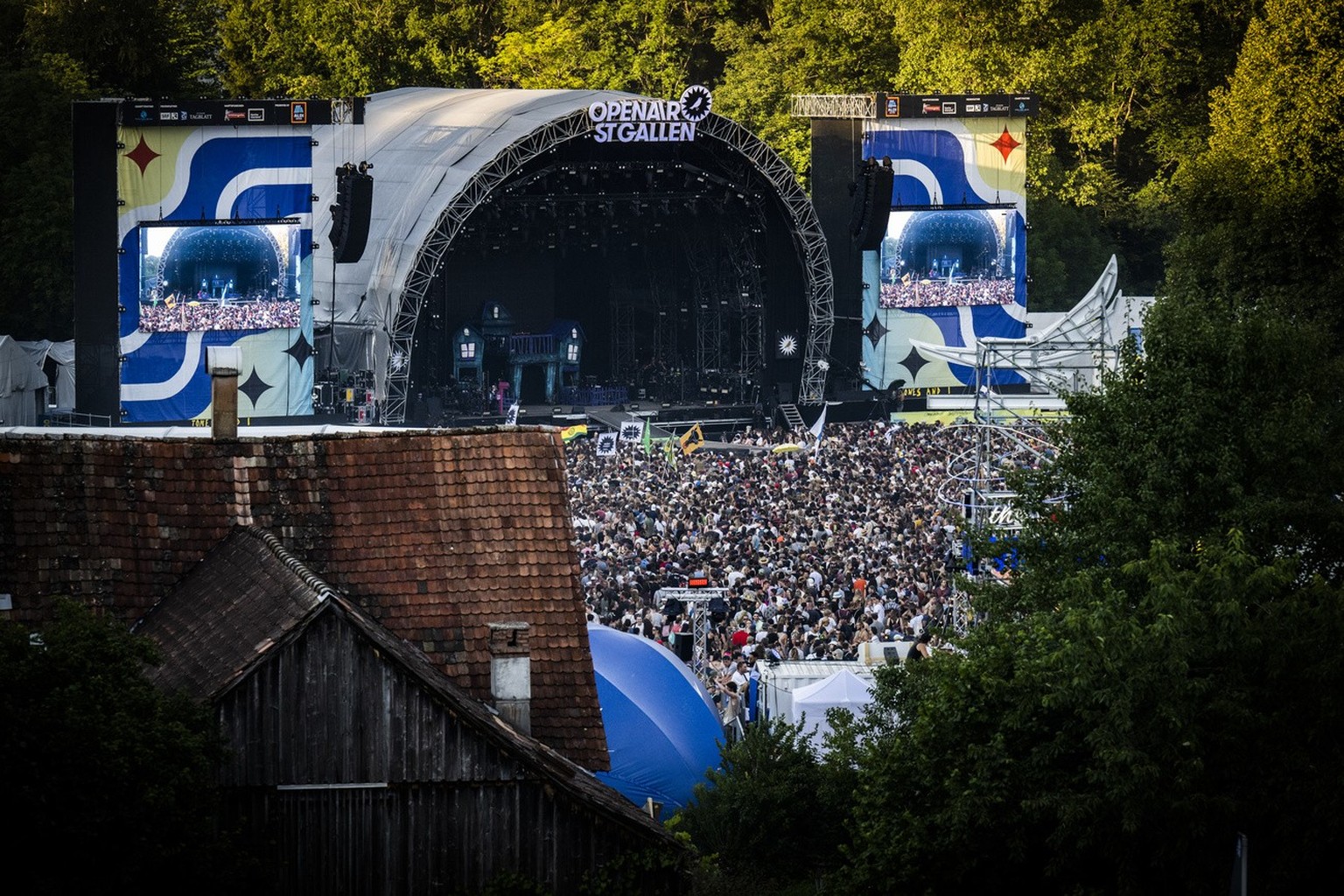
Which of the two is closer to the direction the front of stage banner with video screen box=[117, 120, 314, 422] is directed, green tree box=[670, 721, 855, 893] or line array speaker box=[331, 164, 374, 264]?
the green tree

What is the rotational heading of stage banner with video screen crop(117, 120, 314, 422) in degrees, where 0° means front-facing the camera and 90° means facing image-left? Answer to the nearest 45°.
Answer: approximately 0°

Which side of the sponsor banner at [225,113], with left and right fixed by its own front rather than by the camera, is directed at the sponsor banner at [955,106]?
left

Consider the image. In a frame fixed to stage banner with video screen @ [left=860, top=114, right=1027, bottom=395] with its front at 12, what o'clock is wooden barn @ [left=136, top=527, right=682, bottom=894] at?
The wooden barn is roughly at 12 o'clock from the stage banner with video screen.

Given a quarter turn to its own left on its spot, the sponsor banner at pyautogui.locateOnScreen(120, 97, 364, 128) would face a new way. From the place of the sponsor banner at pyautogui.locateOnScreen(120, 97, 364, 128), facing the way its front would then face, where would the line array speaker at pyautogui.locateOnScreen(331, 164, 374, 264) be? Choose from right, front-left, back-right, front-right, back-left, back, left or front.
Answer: front

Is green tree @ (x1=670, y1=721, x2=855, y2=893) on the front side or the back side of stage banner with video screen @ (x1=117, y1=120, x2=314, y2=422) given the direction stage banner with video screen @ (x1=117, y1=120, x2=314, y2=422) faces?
on the front side

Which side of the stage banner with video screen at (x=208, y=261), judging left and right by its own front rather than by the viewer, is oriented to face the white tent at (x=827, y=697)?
front

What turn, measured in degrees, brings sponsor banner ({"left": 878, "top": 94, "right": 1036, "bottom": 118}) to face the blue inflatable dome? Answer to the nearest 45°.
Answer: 0° — it already faces it

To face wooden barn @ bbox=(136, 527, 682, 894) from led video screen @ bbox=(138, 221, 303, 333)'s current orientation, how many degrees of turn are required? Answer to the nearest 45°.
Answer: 0° — it already faces it

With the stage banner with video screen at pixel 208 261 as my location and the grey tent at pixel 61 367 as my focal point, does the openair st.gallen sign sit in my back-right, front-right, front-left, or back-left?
back-right

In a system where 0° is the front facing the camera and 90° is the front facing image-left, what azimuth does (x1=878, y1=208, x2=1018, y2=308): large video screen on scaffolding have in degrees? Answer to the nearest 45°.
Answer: approximately 0°
